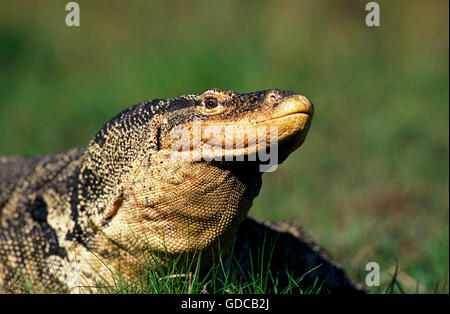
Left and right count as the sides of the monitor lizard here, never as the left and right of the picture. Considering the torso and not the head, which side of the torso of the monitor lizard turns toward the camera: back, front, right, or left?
right
